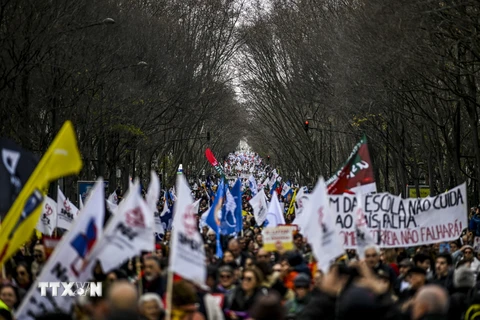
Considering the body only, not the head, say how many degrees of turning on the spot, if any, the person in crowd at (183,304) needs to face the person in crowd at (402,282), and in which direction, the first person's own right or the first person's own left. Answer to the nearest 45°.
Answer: approximately 45° to the first person's own right

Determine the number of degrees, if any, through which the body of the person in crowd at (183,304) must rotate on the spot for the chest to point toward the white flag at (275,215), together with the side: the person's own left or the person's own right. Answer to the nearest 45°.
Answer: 0° — they already face it

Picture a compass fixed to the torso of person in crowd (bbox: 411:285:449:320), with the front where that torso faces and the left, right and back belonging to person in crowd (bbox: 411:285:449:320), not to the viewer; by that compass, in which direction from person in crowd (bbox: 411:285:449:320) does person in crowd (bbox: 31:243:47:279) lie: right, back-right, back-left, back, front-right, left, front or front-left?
front-left

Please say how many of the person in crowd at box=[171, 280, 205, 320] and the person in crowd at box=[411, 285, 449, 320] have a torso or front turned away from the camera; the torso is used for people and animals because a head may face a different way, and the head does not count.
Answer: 2

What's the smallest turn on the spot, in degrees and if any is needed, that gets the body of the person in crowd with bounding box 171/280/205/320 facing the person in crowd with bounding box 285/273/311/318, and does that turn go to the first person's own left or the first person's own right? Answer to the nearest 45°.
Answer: approximately 45° to the first person's own right

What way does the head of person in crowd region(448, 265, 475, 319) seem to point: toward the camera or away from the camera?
away from the camera

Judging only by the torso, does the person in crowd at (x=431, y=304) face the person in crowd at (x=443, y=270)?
yes

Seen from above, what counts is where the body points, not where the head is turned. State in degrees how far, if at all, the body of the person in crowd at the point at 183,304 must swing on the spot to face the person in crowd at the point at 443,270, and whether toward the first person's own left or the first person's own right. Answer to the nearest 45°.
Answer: approximately 45° to the first person's own right

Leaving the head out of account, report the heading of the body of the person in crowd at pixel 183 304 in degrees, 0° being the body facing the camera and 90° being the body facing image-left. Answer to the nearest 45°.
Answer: approximately 180°

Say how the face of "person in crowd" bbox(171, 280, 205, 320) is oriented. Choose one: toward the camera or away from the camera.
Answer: away from the camera

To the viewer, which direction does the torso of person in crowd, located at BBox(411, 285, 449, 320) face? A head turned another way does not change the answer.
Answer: away from the camera
